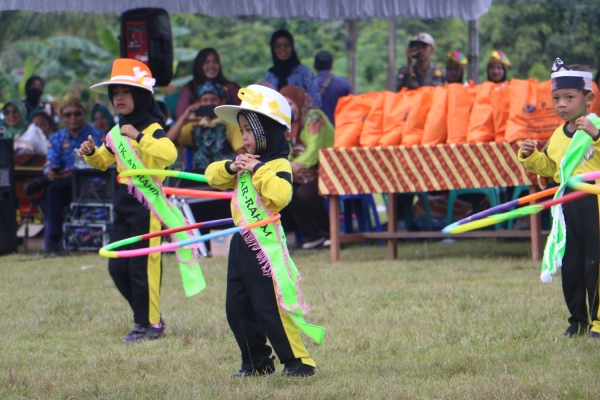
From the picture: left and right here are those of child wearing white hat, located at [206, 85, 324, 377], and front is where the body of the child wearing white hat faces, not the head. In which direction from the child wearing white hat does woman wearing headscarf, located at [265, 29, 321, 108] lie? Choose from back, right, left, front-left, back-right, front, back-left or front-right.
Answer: back-right

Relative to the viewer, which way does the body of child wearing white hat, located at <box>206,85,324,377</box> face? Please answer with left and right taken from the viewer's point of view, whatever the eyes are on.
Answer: facing the viewer and to the left of the viewer

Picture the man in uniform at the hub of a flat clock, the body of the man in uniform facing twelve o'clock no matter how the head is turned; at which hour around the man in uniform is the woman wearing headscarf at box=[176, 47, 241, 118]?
The woman wearing headscarf is roughly at 2 o'clock from the man in uniform.

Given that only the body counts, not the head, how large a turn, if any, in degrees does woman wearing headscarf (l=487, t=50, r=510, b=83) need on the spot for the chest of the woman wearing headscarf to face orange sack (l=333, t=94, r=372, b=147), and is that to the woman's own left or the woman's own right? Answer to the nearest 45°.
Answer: approximately 45° to the woman's own right

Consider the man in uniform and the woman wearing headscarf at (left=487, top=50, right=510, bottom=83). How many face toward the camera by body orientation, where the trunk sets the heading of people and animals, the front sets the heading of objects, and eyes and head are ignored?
2

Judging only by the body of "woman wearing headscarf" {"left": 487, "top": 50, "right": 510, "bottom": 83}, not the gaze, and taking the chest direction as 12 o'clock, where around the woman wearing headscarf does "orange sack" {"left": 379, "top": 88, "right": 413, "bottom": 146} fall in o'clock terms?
The orange sack is roughly at 1 o'clock from the woman wearing headscarf.

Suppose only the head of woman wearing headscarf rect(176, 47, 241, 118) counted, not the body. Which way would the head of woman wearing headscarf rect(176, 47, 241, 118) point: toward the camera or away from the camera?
toward the camera

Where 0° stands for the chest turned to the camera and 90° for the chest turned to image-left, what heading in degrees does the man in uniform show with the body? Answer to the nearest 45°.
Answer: approximately 0°

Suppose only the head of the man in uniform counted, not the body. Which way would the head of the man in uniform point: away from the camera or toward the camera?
toward the camera

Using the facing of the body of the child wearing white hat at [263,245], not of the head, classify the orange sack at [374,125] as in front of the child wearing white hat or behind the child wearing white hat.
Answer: behind

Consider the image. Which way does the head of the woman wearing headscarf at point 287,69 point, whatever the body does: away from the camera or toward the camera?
toward the camera
